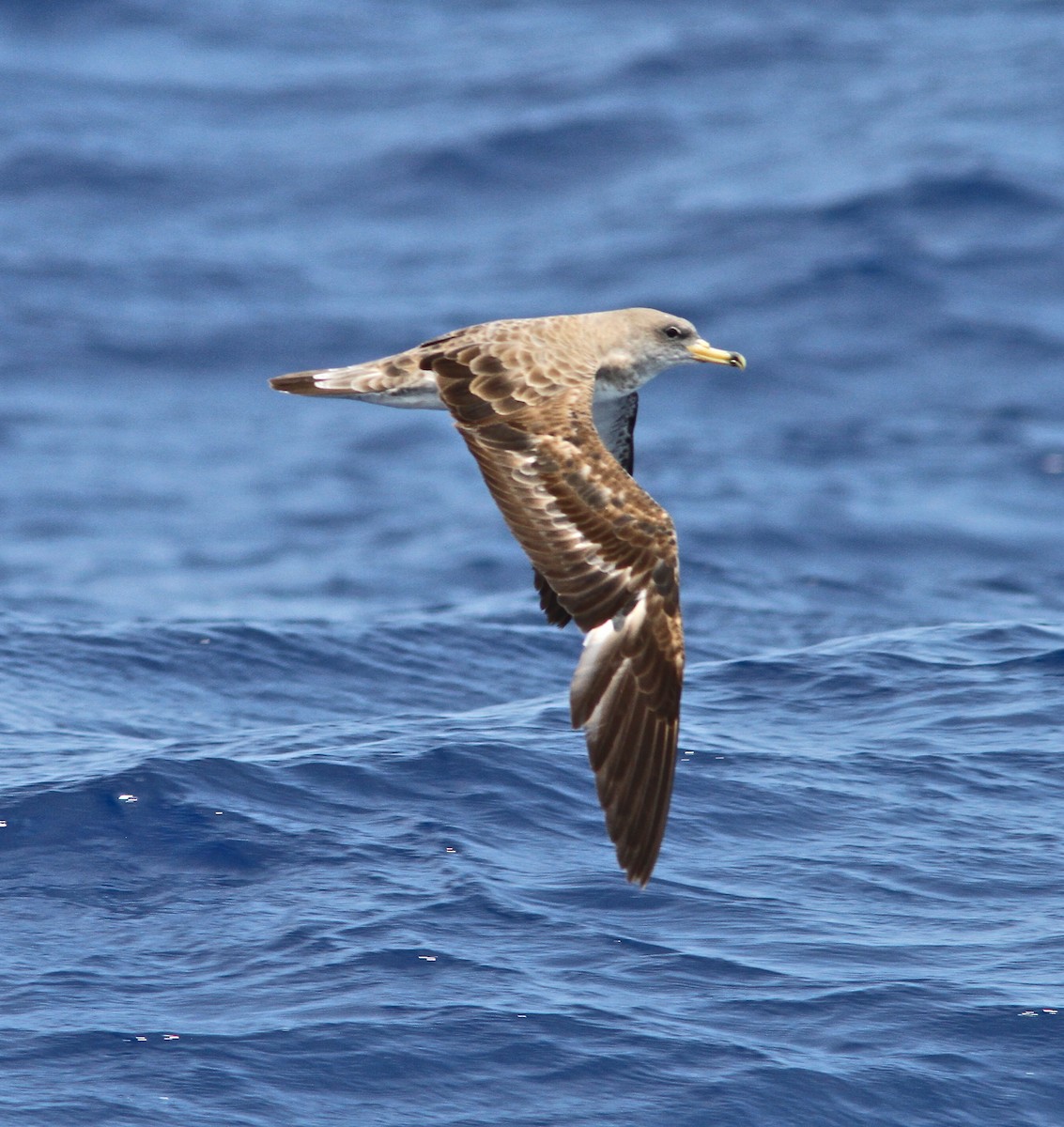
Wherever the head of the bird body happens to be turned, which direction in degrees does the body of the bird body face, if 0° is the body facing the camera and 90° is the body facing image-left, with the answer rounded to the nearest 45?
approximately 270°
